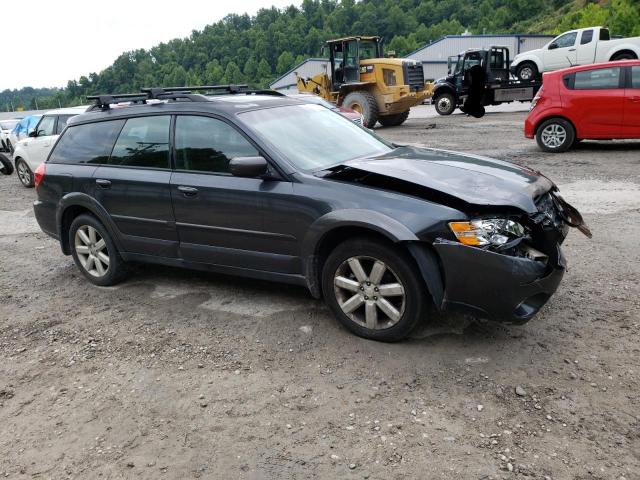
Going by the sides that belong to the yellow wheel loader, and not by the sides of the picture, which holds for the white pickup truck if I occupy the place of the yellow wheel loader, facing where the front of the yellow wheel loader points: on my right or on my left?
on my right

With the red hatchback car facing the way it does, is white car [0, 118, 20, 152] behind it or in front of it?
behind

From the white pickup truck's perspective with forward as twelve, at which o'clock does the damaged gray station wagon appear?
The damaged gray station wagon is roughly at 9 o'clock from the white pickup truck.

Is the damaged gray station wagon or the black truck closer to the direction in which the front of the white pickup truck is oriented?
the black truck

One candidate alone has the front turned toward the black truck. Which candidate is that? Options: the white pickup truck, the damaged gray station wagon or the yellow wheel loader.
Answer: the white pickup truck

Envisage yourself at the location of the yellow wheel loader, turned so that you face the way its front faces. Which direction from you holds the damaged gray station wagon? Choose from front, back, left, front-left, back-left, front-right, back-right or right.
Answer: back-left

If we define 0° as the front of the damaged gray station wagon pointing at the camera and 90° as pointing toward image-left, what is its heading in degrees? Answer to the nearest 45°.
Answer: approximately 315°

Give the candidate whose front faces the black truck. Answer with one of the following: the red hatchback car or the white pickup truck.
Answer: the white pickup truck

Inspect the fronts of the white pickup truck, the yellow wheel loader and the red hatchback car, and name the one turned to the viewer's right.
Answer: the red hatchback car

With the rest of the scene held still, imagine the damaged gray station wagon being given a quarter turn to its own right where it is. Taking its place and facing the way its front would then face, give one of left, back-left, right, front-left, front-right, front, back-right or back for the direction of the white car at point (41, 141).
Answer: right

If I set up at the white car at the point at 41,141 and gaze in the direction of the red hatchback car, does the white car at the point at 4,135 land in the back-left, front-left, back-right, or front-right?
back-left

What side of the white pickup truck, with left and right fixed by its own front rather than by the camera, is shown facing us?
left

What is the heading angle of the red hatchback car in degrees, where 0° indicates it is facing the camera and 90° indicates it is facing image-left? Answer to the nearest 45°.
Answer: approximately 270°
